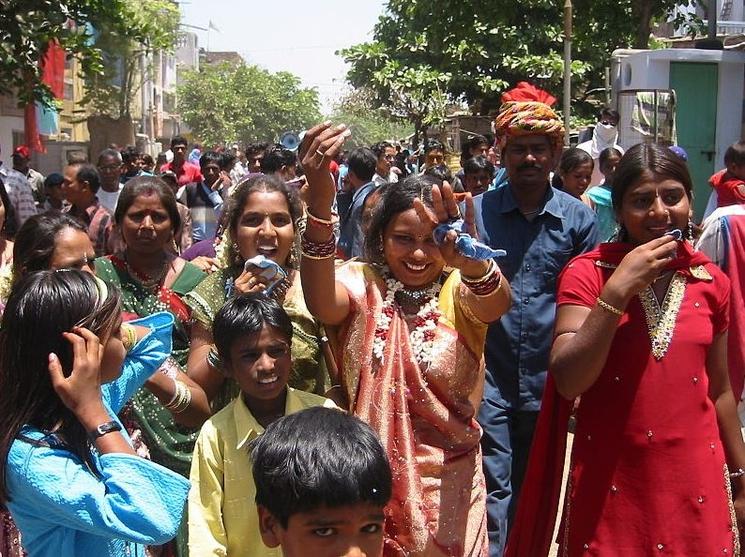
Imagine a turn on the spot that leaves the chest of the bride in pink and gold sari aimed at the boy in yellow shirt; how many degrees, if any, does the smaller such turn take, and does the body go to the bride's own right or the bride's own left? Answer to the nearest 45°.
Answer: approximately 45° to the bride's own right

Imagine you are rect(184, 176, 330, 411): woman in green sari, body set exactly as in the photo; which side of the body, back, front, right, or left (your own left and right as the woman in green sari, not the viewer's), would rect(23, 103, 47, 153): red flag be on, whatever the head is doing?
back

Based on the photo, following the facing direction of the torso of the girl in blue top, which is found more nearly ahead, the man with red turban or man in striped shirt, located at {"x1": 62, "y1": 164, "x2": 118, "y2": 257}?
the man with red turban

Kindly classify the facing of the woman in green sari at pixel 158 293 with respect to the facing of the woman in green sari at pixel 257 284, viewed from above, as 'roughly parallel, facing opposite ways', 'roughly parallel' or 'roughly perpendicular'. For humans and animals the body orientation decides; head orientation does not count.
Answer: roughly parallel

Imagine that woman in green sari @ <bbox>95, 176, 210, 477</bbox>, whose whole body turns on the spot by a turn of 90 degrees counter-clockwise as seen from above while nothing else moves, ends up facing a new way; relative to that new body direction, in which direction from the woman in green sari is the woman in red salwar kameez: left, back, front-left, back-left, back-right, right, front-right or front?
front-right

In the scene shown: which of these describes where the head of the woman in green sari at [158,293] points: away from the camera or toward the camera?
toward the camera

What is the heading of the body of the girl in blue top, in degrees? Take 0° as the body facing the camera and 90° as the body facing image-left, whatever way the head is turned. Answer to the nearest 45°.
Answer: approximately 270°

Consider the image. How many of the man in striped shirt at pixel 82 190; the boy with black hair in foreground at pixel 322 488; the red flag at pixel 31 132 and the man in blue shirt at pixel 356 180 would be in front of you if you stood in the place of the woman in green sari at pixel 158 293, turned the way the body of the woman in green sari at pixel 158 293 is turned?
1

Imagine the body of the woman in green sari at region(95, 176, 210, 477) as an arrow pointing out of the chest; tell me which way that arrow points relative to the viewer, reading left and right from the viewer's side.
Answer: facing the viewer

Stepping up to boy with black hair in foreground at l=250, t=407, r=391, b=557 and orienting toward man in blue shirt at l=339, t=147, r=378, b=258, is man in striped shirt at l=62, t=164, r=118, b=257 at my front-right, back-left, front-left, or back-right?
front-left

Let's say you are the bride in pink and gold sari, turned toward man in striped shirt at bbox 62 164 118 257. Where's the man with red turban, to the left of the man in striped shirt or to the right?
right

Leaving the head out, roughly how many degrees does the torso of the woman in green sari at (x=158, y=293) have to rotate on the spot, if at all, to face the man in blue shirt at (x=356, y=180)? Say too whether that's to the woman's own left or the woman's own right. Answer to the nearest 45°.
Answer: approximately 180°

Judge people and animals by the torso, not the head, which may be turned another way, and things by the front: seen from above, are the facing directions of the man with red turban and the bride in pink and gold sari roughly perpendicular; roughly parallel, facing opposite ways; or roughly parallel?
roughly parallel

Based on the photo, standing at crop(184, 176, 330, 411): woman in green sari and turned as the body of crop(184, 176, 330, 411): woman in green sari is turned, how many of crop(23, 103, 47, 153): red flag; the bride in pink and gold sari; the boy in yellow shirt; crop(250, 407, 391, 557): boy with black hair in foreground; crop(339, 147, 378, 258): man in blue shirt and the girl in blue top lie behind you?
2

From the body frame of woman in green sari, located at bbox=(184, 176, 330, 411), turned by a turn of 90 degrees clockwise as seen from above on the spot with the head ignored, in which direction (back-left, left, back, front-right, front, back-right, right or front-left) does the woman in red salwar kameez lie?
back-left

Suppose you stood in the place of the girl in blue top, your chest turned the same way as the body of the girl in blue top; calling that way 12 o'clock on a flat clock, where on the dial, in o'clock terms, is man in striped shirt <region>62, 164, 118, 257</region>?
The man in striped shirt is roughly at 9 o'clock from the girl in blue top.

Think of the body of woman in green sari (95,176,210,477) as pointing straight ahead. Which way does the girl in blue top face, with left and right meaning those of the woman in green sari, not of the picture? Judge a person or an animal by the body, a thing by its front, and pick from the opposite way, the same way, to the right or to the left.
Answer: to the left

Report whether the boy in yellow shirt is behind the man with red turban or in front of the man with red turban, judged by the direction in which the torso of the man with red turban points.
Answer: in front

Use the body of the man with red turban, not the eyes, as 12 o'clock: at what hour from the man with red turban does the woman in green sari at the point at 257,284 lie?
The woman in green sari is roughly at 2 o'clock from the man with red turban.
